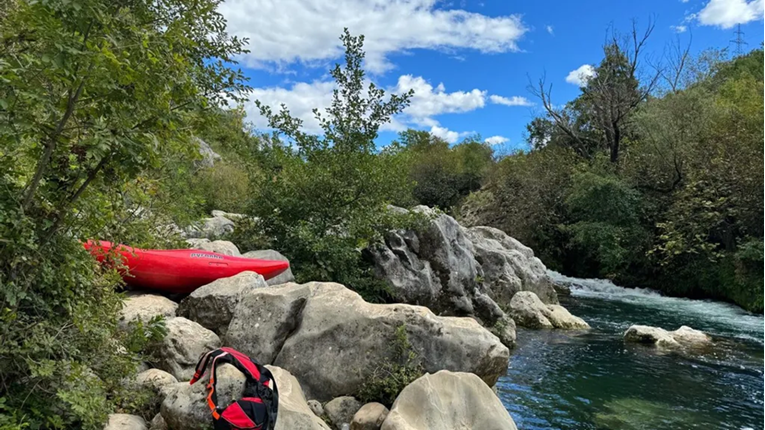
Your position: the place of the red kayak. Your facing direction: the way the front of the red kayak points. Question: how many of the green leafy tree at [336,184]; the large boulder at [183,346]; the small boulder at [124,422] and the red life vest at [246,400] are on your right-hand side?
3

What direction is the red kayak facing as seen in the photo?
to the viewer's right

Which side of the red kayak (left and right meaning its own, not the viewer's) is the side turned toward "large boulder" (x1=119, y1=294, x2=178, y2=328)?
right

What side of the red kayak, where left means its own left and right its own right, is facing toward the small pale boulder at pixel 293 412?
right
